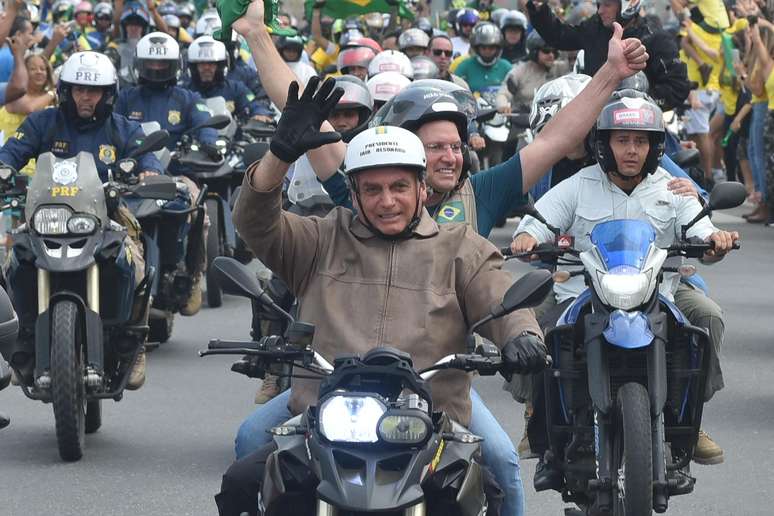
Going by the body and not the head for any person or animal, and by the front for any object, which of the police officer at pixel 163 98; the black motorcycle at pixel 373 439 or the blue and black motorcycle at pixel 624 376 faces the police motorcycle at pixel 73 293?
the police officer

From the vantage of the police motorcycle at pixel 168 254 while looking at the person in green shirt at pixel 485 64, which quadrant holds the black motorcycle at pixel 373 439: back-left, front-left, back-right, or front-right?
back-right

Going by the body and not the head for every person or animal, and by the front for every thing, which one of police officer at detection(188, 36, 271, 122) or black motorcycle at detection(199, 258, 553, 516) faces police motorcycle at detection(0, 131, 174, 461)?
the police officer

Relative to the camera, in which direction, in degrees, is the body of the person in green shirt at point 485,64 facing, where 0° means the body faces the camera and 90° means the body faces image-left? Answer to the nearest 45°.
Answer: approximately 0°

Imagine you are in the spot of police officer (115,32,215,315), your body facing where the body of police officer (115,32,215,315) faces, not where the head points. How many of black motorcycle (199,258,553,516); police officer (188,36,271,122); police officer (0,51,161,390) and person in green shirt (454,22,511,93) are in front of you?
2
